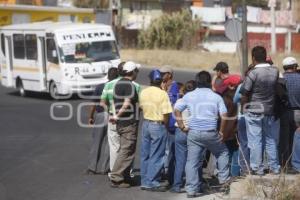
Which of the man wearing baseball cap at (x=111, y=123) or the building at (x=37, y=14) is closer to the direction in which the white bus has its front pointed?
the man wearing baseball cap

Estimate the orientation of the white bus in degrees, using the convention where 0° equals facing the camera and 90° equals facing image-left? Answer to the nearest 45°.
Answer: approximately 315°

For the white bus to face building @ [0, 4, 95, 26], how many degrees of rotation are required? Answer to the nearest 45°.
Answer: approximately 135° to its left

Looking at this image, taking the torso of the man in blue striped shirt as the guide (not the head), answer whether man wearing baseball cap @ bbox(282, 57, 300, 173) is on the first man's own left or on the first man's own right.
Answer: on the first man's own right

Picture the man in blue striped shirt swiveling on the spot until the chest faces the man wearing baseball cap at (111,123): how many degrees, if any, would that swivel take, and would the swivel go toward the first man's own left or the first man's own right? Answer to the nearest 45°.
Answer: approximately 45° to the first man's own left

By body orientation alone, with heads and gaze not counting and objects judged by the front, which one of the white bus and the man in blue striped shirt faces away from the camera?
the man in blue striped shirt

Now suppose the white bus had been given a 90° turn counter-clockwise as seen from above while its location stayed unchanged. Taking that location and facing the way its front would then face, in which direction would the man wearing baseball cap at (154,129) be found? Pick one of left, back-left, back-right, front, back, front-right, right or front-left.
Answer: back-right

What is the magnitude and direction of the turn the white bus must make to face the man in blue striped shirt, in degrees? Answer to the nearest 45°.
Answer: approximately 45° to its right

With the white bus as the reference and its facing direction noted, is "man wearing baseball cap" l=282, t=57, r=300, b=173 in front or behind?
in front

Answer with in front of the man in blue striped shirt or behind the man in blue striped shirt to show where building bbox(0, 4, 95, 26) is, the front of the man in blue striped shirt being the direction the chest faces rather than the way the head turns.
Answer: in front

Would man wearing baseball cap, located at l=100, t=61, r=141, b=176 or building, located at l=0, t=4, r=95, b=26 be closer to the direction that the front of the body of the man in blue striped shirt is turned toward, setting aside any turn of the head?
the building

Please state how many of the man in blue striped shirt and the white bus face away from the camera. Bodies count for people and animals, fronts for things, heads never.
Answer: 1

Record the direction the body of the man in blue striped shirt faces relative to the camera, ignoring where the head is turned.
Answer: away from the camera
